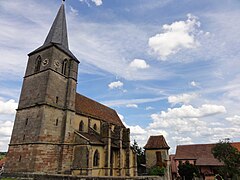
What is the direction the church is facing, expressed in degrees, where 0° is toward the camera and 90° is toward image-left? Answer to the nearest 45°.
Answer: approximately 45°

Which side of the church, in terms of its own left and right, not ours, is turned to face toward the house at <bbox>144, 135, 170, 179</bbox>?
back

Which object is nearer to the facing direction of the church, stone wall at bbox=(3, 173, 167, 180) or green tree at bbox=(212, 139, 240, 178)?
the stone wall

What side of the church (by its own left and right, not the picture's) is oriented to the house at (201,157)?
back

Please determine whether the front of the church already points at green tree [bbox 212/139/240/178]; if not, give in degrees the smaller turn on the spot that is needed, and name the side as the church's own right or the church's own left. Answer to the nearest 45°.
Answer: approximately 135° to the church's own left

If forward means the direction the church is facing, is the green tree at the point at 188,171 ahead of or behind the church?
behind
